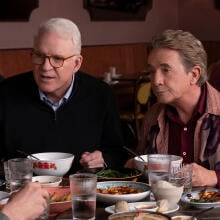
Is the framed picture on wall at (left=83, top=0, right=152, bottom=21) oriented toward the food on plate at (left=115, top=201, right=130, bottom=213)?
yes

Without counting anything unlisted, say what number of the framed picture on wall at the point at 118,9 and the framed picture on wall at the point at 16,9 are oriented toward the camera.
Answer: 2

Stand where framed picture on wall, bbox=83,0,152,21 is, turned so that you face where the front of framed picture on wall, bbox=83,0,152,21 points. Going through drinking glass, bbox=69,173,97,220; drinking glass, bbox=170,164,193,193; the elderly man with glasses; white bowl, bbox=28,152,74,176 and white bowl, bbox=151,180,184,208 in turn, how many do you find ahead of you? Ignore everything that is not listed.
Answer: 5

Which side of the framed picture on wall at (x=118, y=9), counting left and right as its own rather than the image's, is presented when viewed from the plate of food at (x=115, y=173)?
front

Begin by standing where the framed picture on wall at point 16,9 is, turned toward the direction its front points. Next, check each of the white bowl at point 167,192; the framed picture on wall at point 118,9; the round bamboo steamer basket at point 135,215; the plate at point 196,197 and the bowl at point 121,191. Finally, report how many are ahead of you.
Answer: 4

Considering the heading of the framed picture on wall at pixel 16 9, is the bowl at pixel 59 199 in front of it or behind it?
in front

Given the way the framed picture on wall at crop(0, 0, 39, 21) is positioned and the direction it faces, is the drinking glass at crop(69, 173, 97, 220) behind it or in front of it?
in front

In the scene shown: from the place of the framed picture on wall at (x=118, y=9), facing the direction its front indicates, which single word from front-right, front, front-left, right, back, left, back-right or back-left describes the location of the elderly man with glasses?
front

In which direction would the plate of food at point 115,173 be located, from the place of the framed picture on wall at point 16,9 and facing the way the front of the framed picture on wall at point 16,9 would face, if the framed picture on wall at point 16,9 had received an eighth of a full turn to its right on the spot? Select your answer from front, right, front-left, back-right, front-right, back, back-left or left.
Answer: front-left

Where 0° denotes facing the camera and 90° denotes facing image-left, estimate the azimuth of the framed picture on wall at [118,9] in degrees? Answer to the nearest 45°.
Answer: approximately 0°

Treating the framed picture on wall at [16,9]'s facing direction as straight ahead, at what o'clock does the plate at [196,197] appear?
The plate is roughly at 12 o'clock from the framed picture on wall.

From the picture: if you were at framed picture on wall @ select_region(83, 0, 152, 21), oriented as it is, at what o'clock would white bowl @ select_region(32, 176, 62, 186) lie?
The white bowl is roughly at 12 o'clock from the framed picture on wall.

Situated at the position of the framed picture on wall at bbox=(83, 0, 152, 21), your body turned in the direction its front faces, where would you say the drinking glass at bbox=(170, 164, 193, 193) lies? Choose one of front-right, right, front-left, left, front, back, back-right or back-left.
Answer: front

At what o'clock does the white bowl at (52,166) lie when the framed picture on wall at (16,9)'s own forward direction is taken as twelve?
The white bowl is roughly at 12 o'clock from the framed picture on wall.

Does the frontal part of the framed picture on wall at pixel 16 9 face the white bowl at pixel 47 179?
yes

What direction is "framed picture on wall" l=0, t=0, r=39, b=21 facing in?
toward the camera
